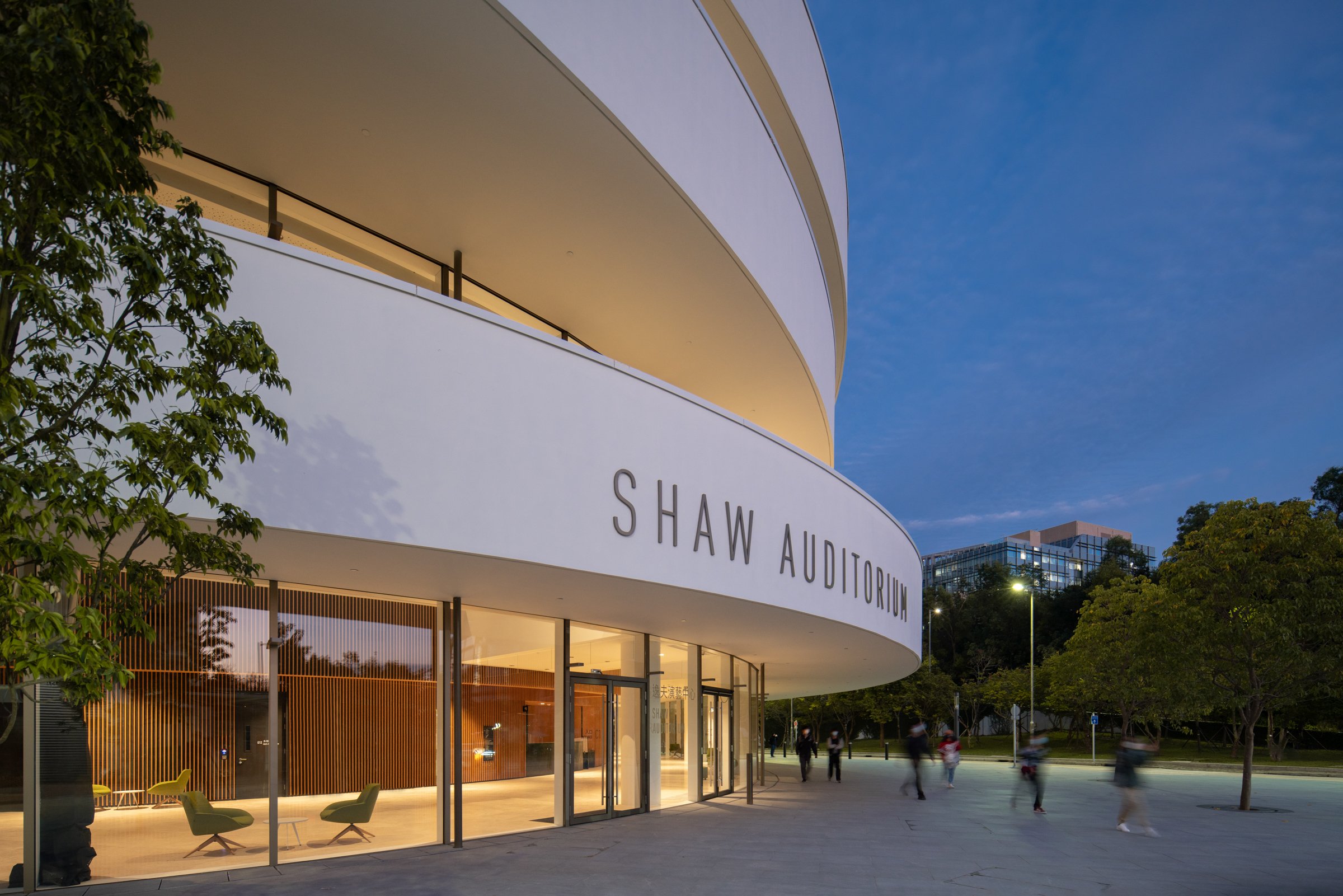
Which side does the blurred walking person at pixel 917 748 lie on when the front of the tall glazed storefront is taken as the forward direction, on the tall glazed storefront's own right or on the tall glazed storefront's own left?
on the tall glazed storefront's own left

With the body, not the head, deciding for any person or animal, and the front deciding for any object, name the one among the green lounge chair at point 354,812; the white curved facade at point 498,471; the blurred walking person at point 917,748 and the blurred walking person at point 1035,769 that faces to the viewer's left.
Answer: the green lounge chair

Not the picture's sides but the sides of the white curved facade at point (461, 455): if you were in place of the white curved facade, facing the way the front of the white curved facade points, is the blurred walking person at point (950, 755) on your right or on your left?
on your left

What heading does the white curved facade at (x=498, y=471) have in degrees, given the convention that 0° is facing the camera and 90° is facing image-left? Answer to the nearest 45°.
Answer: approximately 315°

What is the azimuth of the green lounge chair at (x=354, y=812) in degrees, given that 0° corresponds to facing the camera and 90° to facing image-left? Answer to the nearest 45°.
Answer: approximately 90°
